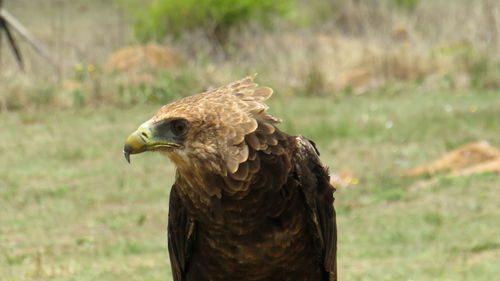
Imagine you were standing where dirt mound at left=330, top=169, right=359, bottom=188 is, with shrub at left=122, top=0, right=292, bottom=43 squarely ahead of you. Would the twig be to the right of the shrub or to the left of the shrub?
left

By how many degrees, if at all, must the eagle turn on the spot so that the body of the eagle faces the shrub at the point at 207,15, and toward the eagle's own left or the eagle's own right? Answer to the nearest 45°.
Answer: approximately 135° to the eagle's own right

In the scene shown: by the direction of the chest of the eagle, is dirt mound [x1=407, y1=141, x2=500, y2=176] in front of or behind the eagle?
behind

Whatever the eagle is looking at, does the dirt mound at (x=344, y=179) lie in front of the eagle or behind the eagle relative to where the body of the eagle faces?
behind

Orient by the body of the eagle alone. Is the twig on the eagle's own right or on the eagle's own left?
on the eagle's own right

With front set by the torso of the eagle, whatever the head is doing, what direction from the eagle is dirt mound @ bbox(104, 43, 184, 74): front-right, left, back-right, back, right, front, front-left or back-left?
back-right

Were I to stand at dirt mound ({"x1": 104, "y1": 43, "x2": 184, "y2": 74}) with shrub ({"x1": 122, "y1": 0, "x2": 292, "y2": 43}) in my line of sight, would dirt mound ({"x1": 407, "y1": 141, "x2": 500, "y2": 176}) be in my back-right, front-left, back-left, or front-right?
back-right
